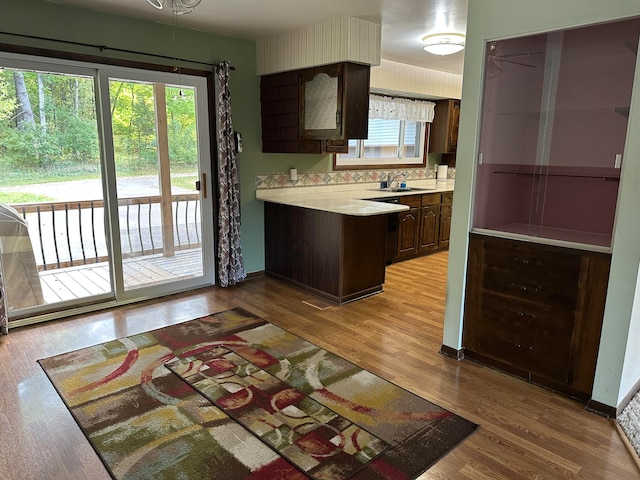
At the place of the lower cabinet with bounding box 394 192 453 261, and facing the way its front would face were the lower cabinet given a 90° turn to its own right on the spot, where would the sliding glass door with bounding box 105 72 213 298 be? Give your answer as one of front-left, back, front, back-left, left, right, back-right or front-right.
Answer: front

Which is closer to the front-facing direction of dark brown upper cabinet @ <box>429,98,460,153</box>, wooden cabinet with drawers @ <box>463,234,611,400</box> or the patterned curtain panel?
the wooden cabinet with drawers

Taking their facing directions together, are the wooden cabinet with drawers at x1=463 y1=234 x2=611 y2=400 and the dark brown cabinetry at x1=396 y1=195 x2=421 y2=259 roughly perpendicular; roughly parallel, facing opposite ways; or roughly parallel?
roughly perpendicular

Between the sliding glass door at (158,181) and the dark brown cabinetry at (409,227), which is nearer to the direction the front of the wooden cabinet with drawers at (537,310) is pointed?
the sliding glass door

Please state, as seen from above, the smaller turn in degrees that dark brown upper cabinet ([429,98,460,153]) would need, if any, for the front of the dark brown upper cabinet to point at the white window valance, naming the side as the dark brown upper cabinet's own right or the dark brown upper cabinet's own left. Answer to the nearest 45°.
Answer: approximately 90° to the dark brown upper cabinet's own right

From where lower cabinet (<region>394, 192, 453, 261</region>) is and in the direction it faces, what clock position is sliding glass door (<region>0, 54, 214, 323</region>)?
The sliding glass door is roughly at 3 o'clock from the lower cabinet.

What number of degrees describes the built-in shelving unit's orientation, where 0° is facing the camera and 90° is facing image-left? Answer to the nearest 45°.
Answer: approximately 45°

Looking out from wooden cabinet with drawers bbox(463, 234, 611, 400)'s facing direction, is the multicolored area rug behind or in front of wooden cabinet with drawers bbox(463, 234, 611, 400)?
in front

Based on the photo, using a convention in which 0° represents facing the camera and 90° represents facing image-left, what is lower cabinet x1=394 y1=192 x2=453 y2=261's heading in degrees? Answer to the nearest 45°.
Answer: approximately 315°

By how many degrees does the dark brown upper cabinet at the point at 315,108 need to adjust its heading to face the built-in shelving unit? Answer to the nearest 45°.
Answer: approximately 90° to its left

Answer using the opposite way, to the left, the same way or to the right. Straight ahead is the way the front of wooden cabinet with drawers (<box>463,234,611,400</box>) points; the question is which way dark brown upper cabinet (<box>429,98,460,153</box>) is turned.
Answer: to the left

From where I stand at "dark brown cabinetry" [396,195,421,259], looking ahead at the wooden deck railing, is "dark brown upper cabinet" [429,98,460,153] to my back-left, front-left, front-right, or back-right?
back-right

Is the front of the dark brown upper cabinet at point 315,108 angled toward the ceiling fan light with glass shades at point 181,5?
yes
